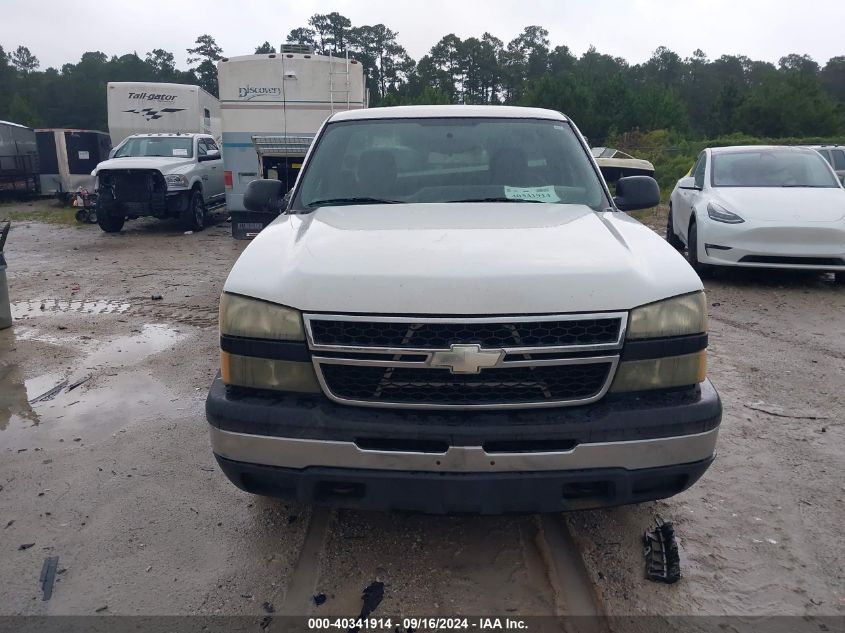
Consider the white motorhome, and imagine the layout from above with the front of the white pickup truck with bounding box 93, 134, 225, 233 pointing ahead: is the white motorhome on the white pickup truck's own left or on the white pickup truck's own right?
on the white pickup truck's own left

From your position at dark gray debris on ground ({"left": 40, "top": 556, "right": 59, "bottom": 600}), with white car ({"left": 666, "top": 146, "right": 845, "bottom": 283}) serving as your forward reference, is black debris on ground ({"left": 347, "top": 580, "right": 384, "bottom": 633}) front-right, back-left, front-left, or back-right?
front-right

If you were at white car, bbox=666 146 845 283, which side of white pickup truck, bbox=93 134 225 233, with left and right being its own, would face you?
left

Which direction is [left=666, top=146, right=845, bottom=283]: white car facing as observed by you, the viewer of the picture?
facing the viewer

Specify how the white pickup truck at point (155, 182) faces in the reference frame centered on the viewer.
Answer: facing the viewer and to the left of the viewer

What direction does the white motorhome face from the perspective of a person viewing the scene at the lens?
facing away from the viewer

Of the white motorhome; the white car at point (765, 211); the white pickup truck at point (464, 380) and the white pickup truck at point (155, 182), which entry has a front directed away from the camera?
the white motorhome

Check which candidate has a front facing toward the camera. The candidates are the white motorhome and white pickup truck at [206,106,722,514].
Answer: the white pickup truck

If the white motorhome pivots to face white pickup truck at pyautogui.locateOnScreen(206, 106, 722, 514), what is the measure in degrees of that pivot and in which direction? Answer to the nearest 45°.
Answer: approximately 180°

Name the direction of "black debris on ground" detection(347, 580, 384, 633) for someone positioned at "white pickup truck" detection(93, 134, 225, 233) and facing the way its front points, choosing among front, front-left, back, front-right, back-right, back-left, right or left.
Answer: front-left

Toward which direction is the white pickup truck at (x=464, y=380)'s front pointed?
toward the camera

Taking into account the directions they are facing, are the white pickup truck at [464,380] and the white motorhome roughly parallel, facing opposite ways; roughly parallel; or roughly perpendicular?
roughly parallel, facing opposite ways

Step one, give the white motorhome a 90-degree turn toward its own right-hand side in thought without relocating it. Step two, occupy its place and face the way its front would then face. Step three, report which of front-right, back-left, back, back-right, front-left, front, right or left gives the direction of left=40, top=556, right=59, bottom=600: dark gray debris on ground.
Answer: right
